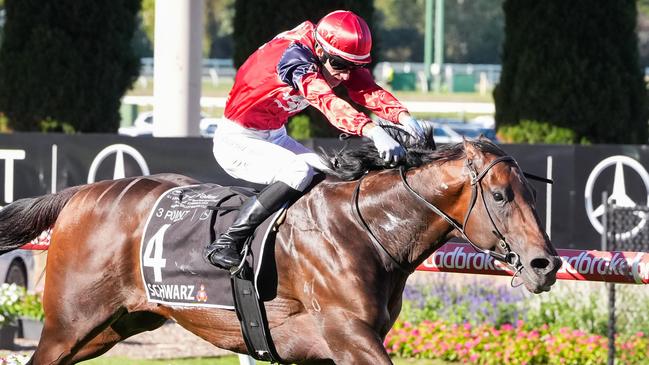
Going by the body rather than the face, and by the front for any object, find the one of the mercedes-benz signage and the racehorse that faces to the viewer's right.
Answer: the racehorse

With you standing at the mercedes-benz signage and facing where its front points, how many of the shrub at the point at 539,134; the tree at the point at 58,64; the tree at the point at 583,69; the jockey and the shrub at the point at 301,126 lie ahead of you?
1

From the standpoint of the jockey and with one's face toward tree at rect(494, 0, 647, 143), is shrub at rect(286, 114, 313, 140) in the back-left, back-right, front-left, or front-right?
front-left

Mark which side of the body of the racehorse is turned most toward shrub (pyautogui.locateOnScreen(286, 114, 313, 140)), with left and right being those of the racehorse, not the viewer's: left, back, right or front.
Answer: left

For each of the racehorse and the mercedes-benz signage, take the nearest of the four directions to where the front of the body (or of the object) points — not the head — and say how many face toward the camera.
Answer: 1

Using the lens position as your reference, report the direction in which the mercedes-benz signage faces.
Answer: facing the viewer

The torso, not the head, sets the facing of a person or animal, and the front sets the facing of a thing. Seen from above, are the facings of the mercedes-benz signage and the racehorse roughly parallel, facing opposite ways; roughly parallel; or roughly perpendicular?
roughly perpendicular

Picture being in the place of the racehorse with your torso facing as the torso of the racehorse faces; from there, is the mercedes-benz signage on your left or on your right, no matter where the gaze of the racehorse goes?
on your left

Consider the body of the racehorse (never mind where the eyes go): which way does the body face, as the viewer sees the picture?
to the viewer's right
